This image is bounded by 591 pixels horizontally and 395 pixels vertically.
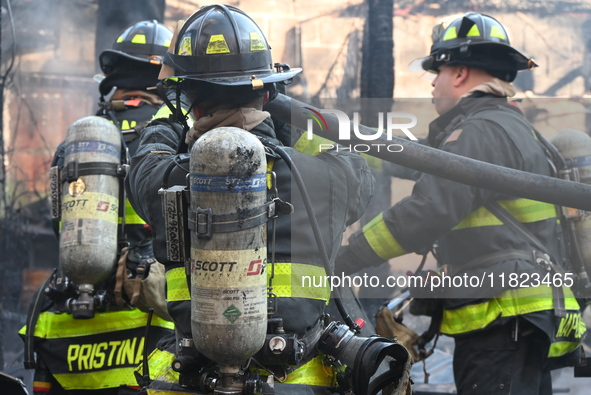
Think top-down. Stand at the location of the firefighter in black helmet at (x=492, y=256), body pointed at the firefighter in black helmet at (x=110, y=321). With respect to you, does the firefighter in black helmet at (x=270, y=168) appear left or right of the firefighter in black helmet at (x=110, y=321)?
left

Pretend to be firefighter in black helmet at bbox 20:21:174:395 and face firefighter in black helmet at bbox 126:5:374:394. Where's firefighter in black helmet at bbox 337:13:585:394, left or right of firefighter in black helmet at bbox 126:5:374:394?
left

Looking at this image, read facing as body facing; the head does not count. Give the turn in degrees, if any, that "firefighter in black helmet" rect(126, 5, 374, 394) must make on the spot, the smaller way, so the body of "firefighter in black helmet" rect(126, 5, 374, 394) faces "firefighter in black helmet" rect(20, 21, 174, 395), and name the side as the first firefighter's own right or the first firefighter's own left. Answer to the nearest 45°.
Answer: approximately 45° to the first firefighter's own left

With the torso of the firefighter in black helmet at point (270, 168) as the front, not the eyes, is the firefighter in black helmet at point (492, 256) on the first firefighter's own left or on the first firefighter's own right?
on the first firefighter's own right

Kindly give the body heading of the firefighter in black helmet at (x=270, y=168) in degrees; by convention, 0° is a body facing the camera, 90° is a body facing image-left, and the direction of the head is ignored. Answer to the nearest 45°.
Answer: approximately 180°
